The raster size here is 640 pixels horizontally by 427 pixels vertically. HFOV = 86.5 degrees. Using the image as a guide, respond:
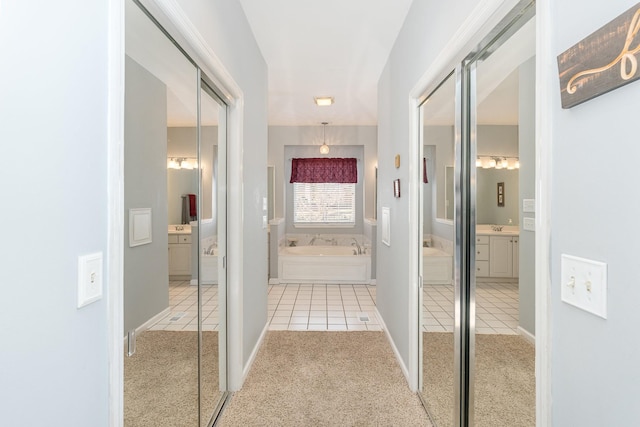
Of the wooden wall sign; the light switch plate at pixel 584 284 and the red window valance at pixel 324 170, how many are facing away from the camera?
0

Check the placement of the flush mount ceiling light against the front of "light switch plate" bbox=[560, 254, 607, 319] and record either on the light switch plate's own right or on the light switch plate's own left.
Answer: on the light switch plate's own right

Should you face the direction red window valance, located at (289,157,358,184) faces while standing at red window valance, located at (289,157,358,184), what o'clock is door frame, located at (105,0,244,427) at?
The door frame is roughly at 12 o'clock from the red window valance.

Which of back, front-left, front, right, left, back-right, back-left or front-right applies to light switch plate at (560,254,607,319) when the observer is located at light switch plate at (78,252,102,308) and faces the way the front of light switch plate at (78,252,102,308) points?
front

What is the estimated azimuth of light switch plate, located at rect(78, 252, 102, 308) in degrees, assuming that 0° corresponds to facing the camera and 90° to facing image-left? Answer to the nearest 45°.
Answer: approximately 315°

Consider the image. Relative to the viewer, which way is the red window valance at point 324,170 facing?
toward the camera

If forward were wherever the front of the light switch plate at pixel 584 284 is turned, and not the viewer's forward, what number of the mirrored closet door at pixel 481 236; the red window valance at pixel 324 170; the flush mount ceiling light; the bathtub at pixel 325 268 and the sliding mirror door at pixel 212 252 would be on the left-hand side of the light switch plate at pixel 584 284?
0

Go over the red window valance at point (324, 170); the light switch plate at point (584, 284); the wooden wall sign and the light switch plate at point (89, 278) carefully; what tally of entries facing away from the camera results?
0

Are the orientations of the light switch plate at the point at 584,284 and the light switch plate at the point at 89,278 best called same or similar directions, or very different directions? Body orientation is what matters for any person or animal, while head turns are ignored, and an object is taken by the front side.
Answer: very different directions

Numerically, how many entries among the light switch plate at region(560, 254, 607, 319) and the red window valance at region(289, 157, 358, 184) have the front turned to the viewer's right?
0

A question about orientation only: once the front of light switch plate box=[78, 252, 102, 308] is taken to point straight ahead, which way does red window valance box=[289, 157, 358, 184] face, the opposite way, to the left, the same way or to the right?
to the right

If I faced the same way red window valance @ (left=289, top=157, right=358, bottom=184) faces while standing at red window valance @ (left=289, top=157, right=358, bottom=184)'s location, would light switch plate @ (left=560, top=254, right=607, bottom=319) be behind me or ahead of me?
ahead

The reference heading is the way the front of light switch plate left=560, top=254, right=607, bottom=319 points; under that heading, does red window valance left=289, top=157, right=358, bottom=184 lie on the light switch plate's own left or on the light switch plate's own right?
on the light switch plate's own right

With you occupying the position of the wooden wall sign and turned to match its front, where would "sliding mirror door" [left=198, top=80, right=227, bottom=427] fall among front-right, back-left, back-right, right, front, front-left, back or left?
front-right

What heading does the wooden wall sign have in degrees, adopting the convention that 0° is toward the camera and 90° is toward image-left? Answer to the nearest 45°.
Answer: approximately 45°

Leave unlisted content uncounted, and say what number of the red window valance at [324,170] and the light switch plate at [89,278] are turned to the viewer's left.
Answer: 0

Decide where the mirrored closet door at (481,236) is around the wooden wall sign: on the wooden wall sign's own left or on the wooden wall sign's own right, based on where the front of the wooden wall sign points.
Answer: on the wooden wall sign's own right

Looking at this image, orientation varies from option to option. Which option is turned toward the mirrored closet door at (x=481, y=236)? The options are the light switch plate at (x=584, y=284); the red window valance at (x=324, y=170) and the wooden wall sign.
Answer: the red window valance

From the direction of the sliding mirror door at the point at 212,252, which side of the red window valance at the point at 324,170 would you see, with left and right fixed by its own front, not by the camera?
front
